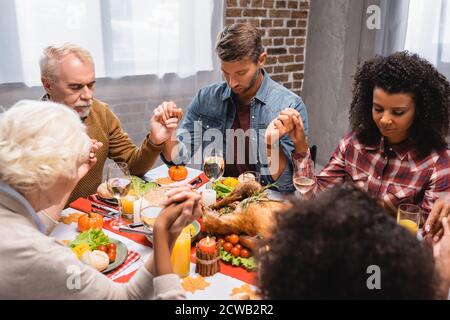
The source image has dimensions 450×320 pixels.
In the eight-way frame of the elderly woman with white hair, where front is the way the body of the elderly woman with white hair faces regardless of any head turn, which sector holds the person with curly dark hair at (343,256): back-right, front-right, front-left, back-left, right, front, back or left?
right

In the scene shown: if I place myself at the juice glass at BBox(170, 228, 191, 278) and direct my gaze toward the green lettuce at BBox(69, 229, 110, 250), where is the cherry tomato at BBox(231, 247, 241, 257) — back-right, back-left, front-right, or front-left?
back-right

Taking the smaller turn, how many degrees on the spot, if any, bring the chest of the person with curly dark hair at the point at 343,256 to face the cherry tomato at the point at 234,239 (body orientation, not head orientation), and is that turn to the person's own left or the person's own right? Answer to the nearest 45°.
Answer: approximately 45° to the person's own left

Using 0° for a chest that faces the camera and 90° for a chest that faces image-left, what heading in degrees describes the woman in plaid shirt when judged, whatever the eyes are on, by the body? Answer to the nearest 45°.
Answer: approximately 45°

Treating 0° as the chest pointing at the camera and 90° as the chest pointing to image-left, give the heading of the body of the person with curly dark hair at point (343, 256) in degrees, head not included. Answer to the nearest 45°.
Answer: approximately 180°

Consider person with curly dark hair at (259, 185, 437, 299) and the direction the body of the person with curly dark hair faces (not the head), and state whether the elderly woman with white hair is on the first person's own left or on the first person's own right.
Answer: on the first person's own left

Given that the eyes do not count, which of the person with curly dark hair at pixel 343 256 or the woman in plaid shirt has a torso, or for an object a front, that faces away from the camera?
the person with curly dark hair

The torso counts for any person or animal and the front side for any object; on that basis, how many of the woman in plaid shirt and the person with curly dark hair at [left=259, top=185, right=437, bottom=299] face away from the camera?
1

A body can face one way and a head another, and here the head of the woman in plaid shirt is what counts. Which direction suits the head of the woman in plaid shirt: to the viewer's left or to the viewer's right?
to the viewer's left

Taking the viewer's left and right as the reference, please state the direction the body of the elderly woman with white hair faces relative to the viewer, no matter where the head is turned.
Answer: facing away from the viewer and to the right of the viewer
